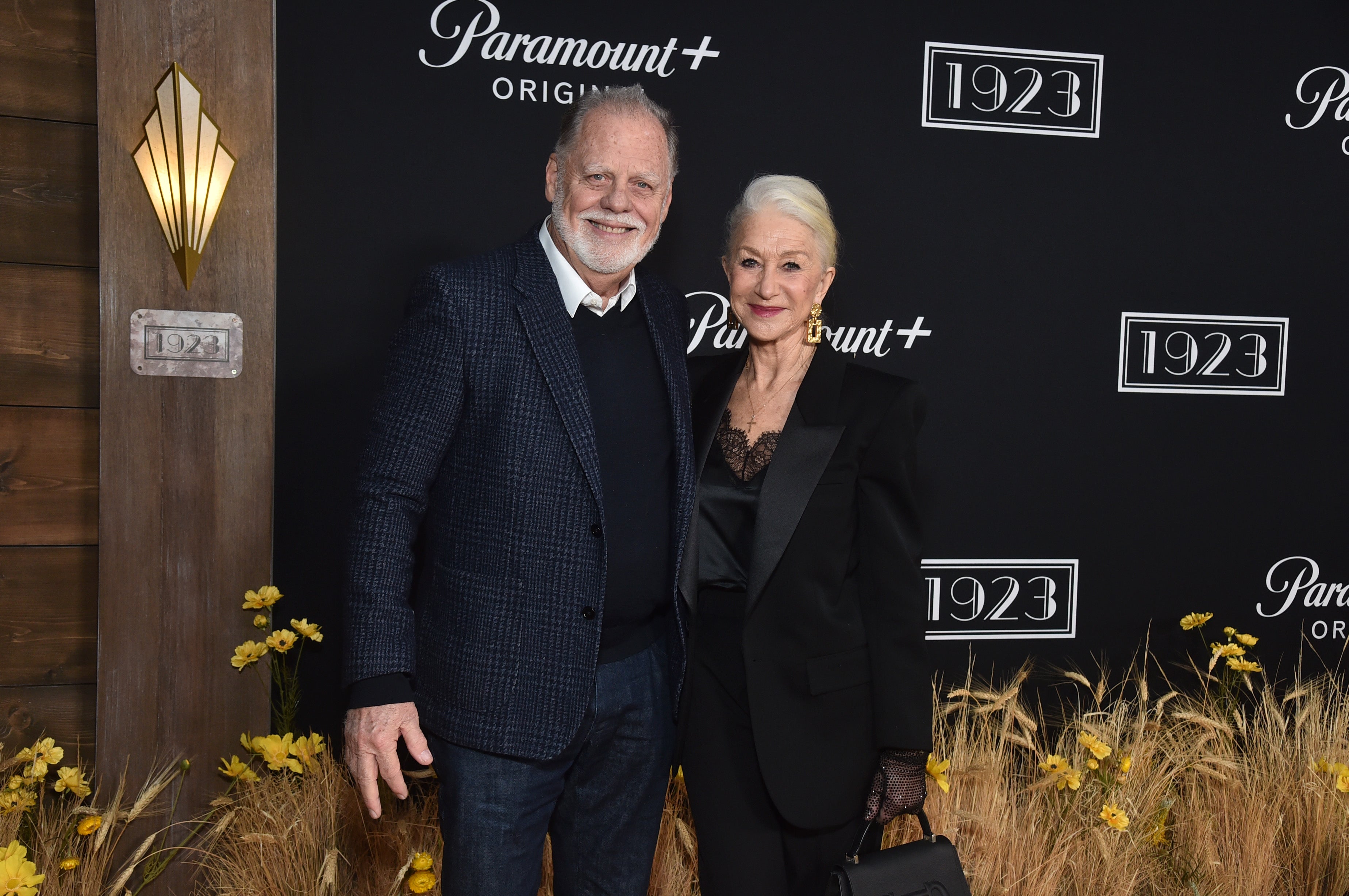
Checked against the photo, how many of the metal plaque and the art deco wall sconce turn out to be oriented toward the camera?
2

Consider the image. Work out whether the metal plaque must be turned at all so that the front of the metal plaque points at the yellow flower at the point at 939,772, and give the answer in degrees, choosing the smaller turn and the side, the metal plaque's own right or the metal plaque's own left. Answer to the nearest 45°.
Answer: approximately 45° to the metal plaque's own left

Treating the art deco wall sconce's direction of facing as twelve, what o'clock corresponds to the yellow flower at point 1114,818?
The yellow flower is roughly at 10 o'clock from the art deco wall sconce.

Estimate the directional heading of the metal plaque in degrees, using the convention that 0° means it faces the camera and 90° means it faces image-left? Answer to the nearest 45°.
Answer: approximately 0°

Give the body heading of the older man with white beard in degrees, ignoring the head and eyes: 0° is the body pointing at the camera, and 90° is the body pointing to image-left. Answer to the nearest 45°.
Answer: approximately 315°

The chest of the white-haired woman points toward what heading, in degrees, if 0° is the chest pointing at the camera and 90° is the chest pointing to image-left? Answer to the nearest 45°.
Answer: approximately 45°

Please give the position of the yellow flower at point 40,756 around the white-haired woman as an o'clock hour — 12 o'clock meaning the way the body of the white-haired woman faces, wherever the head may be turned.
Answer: The yellow flower is roughly at 2 o'clock from the white-haired woman.

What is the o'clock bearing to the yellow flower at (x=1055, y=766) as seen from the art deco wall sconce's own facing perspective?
The yellow flower is roughly at 10 o'clock from the art deco wall sconce.
